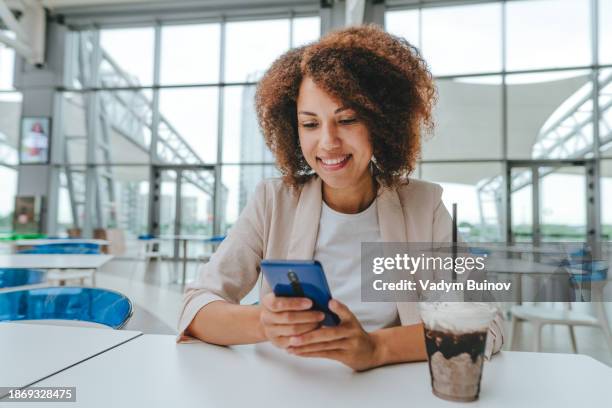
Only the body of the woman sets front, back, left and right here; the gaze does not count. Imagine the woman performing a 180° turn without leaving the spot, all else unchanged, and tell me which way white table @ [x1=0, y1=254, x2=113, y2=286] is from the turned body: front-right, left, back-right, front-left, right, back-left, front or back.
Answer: front-left

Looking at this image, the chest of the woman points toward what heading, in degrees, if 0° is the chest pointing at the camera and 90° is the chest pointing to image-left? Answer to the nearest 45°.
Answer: approximately 0°

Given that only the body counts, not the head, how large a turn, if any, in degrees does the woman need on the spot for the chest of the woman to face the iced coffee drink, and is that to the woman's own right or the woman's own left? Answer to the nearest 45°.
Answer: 0° — they already face it

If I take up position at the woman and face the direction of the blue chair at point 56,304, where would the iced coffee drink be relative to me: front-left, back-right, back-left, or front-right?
back-left

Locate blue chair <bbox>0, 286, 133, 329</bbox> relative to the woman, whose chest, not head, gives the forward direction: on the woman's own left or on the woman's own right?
on the woman's own right

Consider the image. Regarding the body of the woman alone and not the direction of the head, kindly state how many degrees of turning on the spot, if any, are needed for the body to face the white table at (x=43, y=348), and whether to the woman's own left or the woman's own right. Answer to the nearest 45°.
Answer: approximately 45° to the woman's own right

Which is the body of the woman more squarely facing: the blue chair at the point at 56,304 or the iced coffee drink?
the iced coffee drink
